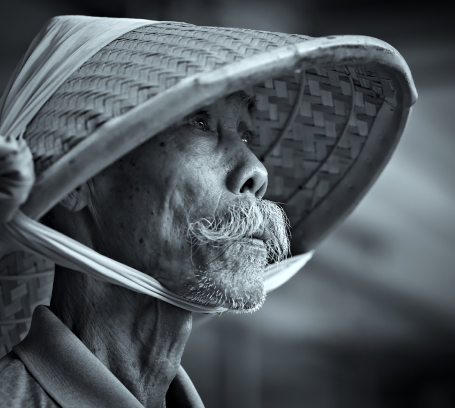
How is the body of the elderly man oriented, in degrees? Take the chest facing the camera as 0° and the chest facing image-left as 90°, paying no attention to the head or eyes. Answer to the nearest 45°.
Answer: approximately 315°
